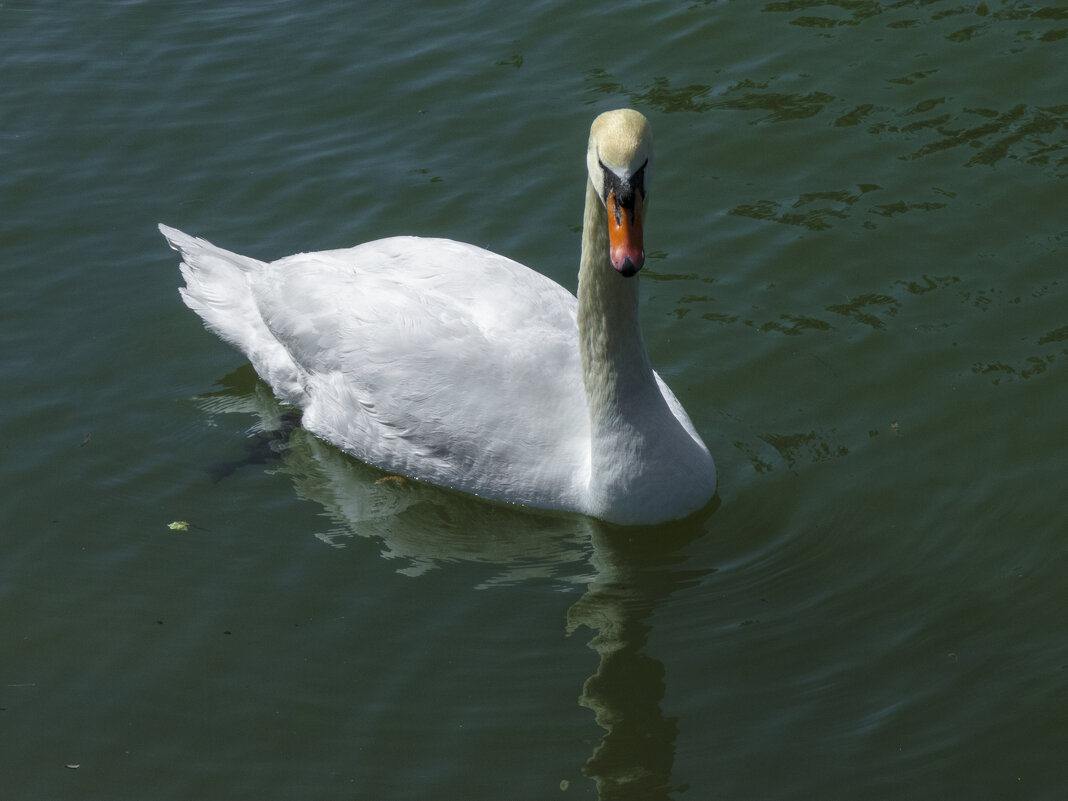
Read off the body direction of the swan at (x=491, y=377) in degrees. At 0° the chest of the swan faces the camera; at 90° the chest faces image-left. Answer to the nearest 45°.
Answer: approximately 315°
